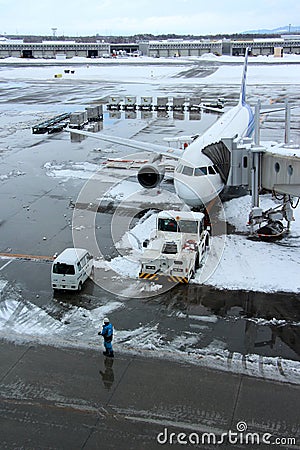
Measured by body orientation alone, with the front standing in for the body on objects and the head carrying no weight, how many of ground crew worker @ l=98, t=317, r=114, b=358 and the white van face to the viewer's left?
1
